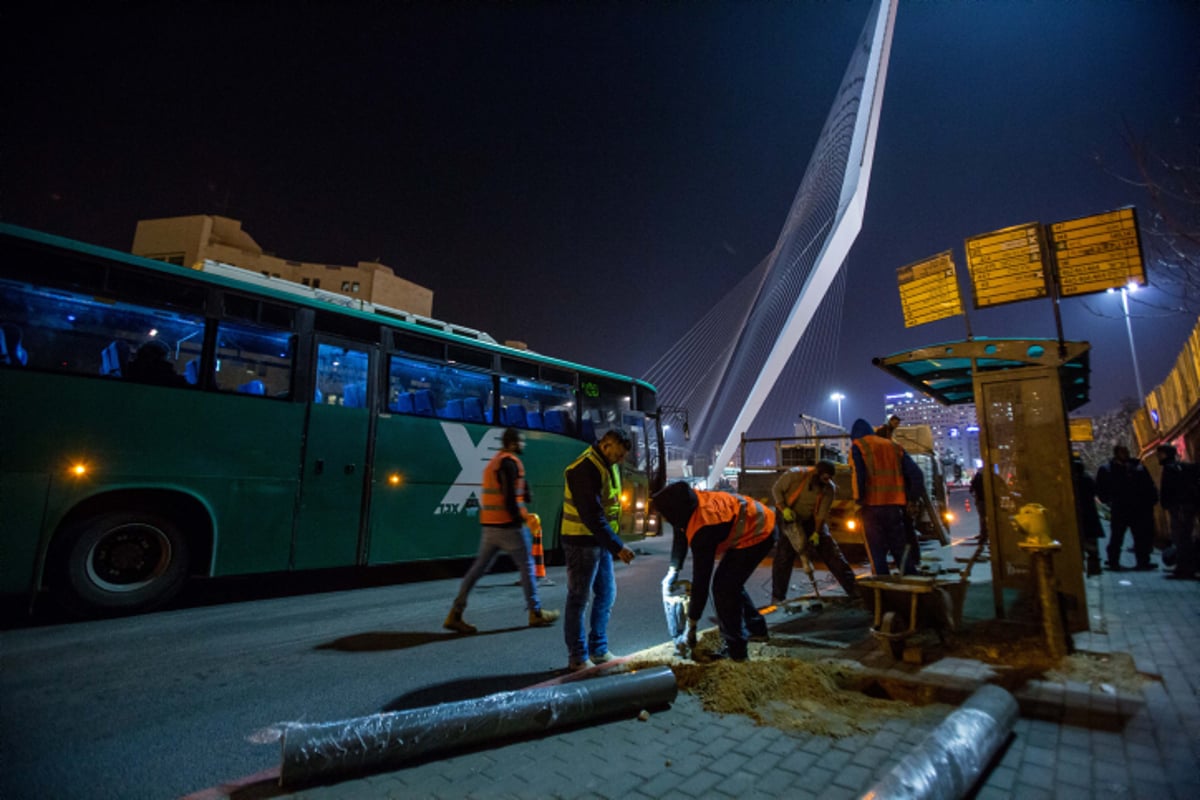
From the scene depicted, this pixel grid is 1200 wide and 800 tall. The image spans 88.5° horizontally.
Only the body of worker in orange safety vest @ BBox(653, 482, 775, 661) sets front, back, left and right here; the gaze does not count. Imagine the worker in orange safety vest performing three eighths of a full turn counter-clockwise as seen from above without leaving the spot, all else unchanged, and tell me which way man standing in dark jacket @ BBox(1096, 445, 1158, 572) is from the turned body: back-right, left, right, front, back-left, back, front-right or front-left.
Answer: left

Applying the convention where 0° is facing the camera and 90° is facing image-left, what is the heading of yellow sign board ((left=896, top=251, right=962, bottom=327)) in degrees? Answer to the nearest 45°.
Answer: approximately 0°

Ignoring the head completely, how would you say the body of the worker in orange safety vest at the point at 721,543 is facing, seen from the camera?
to the viewer's left

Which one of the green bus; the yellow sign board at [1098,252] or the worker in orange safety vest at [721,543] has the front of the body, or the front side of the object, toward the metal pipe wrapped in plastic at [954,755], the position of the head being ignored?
the yellow sign board

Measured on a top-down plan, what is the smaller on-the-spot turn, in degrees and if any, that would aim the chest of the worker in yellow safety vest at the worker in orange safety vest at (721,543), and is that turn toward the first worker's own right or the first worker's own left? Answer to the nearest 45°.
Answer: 0° — they already face them

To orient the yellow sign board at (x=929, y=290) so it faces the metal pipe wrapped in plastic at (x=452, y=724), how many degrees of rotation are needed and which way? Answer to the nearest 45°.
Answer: approximately 45° to its right

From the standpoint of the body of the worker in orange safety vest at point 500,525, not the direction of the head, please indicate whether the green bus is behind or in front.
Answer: behind

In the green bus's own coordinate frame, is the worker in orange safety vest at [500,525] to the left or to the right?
on its right

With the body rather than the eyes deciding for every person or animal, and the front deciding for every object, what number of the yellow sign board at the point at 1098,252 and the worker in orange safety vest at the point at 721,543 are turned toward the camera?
1

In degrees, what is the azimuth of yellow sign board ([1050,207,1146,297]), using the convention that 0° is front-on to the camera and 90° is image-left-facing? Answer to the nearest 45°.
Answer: approximately 0°
